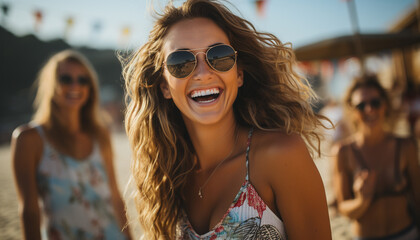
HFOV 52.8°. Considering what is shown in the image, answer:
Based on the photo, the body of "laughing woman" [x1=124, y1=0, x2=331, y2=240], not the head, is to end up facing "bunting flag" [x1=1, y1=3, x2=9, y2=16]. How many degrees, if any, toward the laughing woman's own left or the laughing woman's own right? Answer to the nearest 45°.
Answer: approximately 90° to the laughing woman's own right

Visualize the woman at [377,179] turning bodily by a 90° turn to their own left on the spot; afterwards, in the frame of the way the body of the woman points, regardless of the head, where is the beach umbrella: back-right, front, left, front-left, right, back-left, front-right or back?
left

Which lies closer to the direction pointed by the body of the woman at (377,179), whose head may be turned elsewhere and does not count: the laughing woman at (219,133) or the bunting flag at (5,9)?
the laughing woman

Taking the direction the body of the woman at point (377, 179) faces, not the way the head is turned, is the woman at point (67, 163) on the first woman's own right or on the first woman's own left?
on the first woman's own right

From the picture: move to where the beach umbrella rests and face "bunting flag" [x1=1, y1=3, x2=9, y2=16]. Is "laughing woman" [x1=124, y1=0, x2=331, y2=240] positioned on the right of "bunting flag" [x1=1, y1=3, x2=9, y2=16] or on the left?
left

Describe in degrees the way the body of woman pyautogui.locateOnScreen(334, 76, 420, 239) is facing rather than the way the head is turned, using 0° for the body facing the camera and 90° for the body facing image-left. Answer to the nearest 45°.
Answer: approximately 0°

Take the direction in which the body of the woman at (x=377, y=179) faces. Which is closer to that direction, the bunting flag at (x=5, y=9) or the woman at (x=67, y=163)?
the woman

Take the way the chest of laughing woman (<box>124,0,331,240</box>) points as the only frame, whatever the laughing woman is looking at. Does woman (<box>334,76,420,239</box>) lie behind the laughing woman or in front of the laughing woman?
behind

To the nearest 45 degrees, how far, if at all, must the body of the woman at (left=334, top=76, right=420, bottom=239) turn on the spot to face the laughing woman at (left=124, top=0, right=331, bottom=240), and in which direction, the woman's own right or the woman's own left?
approximately 45° to the woman's own right

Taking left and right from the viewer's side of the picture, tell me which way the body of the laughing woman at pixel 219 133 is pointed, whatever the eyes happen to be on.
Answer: facing the viewer and to the left of the viewer
